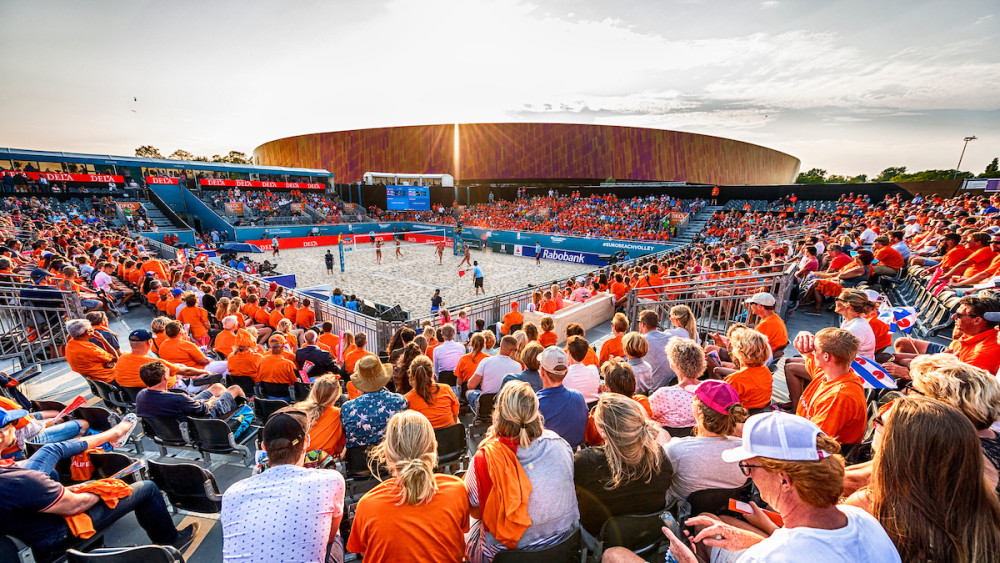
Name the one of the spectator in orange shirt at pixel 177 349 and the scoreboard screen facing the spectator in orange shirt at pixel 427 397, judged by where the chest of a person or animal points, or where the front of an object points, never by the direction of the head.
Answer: the scoreboard screen

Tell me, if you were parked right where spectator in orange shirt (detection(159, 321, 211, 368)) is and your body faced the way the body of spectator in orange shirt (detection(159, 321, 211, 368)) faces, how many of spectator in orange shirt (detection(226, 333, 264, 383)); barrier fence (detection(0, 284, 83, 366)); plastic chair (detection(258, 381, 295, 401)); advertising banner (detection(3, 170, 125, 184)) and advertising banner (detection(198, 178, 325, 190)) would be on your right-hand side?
2

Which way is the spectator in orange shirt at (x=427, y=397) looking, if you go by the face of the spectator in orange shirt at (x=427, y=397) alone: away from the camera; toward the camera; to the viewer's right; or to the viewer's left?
away from the camera

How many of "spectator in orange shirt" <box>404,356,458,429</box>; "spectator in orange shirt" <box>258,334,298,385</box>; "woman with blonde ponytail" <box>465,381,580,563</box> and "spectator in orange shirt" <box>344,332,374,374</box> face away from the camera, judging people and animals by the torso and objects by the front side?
4

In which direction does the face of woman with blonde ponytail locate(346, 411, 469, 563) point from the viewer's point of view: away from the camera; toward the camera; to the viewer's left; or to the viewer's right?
away from the camera

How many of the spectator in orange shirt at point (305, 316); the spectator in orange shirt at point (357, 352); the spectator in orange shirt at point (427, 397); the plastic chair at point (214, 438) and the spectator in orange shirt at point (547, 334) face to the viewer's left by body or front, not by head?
0

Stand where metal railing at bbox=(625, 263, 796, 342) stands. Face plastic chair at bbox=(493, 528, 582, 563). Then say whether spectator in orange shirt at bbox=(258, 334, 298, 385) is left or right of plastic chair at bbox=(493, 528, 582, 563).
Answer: right

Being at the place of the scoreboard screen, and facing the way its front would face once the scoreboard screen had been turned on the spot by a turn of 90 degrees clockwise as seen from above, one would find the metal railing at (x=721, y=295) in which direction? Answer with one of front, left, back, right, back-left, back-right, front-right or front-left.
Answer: left

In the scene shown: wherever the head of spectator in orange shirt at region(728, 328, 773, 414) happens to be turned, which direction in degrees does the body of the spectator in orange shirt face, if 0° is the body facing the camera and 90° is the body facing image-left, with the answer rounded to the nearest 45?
approximately 135°

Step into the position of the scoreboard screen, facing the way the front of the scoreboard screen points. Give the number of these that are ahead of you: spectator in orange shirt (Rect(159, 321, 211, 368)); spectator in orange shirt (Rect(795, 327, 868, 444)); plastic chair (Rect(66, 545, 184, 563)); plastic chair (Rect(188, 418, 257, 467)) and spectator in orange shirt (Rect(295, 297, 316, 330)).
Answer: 5

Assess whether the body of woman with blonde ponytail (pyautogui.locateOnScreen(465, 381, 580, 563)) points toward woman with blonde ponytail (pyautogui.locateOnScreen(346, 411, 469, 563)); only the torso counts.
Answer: no

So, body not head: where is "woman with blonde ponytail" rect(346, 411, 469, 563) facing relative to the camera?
away from the camera

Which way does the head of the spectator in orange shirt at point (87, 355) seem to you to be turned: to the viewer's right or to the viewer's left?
to the viewer's right

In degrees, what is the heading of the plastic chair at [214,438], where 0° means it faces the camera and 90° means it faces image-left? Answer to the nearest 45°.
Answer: approximately 225°

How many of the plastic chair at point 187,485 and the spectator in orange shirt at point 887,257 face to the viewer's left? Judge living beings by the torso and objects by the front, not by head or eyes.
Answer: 1

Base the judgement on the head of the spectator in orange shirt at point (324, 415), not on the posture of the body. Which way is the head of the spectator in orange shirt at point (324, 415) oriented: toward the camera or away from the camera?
away from the camera

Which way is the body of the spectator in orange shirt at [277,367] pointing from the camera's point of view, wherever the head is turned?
away from the camera

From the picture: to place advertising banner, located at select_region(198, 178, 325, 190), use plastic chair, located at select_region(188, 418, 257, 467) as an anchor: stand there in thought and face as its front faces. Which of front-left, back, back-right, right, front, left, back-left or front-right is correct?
front-left
